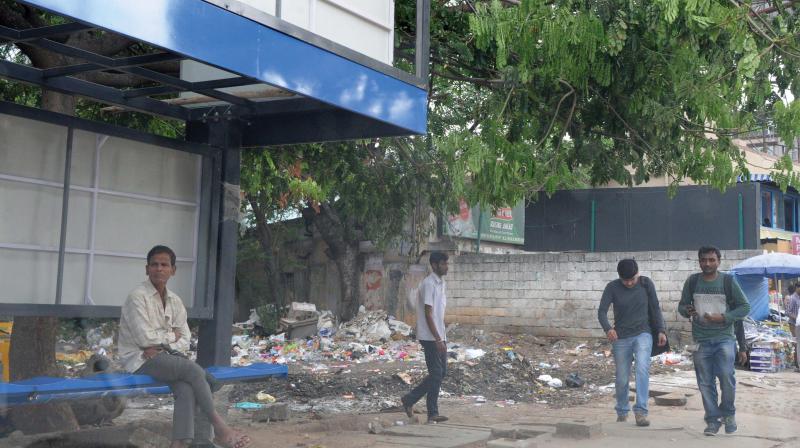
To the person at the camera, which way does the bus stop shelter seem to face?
facing the viewer and to the right of the viewer

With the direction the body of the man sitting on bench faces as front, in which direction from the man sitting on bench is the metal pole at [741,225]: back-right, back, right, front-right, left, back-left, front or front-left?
left

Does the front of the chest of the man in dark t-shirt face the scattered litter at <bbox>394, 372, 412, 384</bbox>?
no

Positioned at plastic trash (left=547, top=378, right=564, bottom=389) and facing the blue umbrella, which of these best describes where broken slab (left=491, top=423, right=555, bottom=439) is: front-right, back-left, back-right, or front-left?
back-right

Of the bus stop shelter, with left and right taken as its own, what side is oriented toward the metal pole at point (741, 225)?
left

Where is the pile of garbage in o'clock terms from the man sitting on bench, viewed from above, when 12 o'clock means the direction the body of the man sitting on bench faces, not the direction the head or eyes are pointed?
The pile of garbage is roughly at 8 o'clock from the man sitting on bench.

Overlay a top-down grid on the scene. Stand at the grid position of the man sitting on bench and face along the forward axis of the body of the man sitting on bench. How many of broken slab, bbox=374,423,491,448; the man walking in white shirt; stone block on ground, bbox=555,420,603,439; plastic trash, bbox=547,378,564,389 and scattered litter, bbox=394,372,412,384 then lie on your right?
0

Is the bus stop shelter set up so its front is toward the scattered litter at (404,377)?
no

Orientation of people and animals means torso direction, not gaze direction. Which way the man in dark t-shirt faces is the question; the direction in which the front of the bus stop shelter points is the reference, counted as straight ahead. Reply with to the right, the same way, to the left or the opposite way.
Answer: to the right

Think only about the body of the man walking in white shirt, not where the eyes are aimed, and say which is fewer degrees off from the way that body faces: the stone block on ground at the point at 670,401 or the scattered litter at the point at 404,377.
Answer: the stone block on ground

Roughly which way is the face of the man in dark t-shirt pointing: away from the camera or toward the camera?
toward the camera

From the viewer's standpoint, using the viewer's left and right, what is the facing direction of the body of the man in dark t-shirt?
facing the viewer
